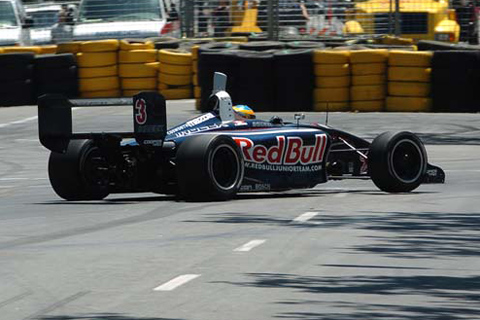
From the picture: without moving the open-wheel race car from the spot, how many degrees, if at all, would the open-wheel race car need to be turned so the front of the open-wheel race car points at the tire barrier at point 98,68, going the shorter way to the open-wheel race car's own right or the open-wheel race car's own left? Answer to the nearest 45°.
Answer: approximately 45° to the open-wheel race car's own left

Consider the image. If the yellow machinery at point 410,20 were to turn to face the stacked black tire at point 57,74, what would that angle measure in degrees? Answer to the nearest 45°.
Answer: approximately 45° to its right

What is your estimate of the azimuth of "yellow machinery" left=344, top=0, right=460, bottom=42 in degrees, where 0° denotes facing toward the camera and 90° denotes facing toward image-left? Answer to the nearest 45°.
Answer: approximately 0°

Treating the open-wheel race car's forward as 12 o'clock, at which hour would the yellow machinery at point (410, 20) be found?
The yellow machinery is roughly at 11 o'clock from the open-wheel race car.

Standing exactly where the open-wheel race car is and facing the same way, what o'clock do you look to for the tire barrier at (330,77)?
The tire barrier is roughly at 11 o'clock from the open-wheel race car.

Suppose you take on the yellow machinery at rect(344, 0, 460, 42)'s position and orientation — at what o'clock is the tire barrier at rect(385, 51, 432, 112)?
The tire barrier is roughly at 12 o'clock from the yellow machinery.

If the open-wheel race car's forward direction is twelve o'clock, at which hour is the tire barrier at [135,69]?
The tire barrier is roughly at 10 o'clock from the open-wheel race car.

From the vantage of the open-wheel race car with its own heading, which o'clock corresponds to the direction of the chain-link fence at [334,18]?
The chain-link fence is roughly at 11 o'clock from the open-wheel race car.

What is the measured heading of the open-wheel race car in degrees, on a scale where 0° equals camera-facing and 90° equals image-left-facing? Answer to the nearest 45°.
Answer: approximately 225°

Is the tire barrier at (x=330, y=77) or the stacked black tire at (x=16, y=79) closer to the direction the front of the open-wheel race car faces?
the tire barrier
